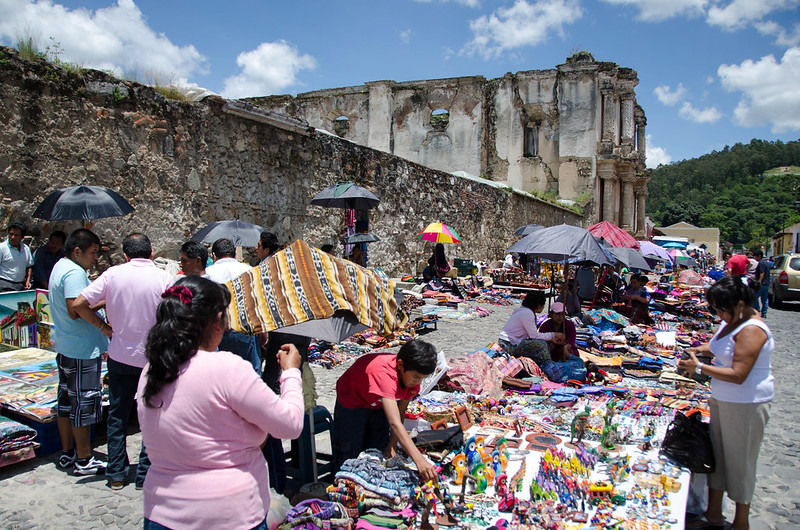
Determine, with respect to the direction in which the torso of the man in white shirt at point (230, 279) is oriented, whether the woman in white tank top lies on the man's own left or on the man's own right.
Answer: on the man's own right

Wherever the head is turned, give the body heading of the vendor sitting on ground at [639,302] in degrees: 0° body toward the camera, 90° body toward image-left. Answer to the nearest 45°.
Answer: approximately 45°

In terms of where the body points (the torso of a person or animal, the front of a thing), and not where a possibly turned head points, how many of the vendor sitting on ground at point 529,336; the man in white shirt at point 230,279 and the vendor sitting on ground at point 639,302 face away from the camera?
1

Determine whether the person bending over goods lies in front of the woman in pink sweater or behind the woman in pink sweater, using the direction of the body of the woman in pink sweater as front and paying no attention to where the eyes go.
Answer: in front

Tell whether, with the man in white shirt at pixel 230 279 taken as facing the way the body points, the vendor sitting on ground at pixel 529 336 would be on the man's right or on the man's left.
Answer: on the man's right

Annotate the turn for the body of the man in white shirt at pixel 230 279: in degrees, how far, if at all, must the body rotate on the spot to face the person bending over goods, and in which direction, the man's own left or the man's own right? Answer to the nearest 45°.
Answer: approximately 135° to the man's own right

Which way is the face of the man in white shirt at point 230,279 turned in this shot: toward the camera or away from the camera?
away from the camera

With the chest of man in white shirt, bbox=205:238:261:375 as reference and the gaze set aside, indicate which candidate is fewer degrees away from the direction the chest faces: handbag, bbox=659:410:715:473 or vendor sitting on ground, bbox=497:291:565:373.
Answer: the vendor sitting on ground

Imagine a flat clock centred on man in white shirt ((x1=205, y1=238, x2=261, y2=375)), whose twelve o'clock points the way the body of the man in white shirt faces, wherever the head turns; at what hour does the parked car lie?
The parked car is roughly at 2 o'clock from the man in white shirt.

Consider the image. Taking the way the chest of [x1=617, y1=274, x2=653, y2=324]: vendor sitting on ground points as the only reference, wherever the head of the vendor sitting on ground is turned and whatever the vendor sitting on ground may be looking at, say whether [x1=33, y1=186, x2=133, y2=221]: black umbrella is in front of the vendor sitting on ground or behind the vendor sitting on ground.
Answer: in front

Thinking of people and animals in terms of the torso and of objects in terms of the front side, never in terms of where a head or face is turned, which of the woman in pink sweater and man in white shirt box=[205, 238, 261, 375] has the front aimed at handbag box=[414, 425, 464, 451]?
the woman in pink sweater

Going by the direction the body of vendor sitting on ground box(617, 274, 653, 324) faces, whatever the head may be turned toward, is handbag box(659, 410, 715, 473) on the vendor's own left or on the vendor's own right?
on the vendor's own left

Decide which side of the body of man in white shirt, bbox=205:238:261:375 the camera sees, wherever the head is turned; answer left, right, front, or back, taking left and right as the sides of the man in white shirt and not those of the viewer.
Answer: back
